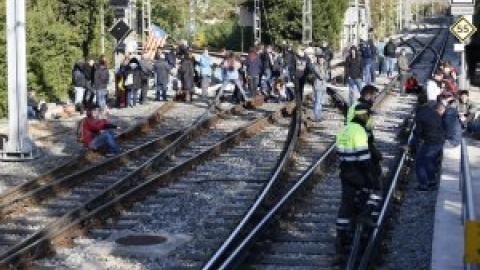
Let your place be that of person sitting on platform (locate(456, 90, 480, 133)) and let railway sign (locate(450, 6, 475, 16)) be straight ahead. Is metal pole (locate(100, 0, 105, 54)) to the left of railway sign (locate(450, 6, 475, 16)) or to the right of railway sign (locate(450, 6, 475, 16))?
left

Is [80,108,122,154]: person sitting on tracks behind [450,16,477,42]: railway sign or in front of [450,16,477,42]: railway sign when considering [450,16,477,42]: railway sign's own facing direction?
in front

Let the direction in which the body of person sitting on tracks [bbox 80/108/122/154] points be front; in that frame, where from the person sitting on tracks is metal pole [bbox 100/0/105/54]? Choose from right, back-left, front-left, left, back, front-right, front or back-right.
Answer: left

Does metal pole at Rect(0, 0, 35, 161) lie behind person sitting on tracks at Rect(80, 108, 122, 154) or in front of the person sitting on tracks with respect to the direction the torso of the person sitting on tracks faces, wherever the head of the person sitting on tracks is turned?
behind

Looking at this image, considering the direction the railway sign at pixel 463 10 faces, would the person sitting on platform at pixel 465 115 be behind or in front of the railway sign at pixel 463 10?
in front

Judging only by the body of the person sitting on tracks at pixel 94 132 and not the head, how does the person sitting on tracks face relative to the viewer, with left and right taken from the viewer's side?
facing to the right of the viewer

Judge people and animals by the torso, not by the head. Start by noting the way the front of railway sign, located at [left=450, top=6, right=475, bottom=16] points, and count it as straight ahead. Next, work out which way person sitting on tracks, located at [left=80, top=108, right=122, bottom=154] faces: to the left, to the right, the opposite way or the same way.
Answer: to the left

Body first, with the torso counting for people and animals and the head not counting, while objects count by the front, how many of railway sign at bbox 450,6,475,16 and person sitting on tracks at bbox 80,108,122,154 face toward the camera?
1

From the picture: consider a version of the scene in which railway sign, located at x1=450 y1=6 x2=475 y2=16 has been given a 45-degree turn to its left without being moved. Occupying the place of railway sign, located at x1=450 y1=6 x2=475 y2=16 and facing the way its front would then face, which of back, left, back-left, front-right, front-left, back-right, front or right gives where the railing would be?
front-right

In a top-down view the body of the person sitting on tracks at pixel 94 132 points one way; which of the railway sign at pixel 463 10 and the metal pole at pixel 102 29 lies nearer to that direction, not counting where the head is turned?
the railway sign

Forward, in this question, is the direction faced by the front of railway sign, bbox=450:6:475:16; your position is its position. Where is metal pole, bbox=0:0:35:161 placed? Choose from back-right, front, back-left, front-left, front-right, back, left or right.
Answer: front-right

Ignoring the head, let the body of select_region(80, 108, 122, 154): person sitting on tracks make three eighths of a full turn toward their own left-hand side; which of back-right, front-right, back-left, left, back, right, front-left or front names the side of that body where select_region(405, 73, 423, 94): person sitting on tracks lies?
right

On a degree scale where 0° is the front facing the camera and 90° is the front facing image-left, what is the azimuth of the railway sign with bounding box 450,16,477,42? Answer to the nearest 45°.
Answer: approximately 0°

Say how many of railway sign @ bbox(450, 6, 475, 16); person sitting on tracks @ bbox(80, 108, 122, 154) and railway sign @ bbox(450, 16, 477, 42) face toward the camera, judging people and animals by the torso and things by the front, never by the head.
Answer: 2

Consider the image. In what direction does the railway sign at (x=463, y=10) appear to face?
toward the camera
